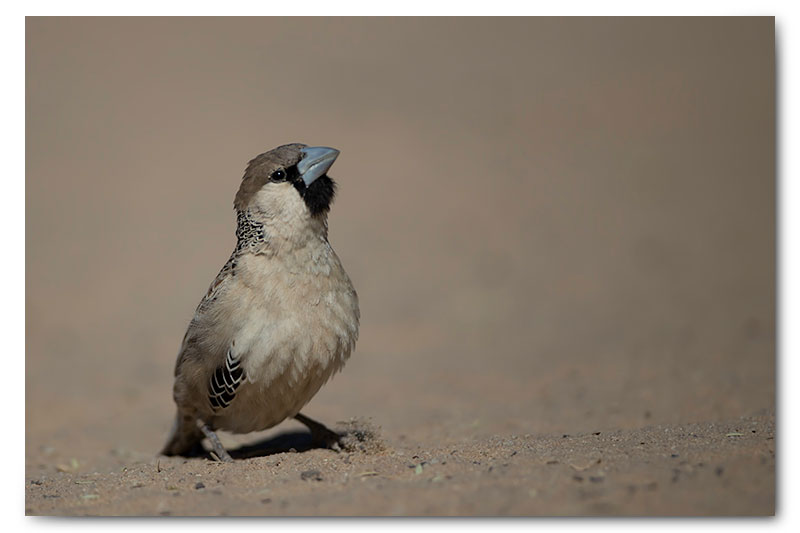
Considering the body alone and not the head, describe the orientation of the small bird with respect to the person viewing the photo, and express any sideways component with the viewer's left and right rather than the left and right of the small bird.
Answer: facing the viewer and to the right of the viewer
